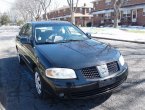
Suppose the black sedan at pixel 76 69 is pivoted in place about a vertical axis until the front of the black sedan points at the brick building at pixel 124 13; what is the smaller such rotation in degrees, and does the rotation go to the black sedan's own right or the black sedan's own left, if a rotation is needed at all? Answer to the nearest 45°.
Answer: approximately 135° to the black sedan's own left

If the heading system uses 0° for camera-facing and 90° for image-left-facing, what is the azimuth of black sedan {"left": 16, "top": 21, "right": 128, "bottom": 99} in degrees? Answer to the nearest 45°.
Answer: approximately 315°
